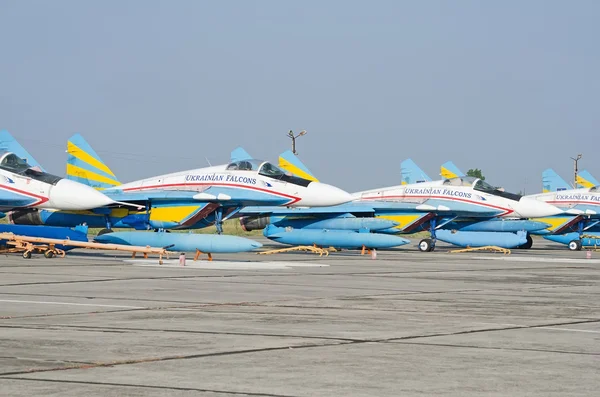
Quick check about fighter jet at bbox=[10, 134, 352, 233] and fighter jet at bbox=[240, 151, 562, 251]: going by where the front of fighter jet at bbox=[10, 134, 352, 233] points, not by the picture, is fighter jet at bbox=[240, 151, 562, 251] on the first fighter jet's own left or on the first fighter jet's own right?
on the first fighter jet's own left

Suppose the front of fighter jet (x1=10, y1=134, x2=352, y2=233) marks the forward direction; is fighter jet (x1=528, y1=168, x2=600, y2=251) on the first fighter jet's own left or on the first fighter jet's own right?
on the first fighter jet's own left

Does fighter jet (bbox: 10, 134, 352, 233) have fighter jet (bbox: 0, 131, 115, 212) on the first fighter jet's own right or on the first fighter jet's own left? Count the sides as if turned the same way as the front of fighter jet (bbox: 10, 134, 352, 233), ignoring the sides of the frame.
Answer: on the first fighter jet's own right
